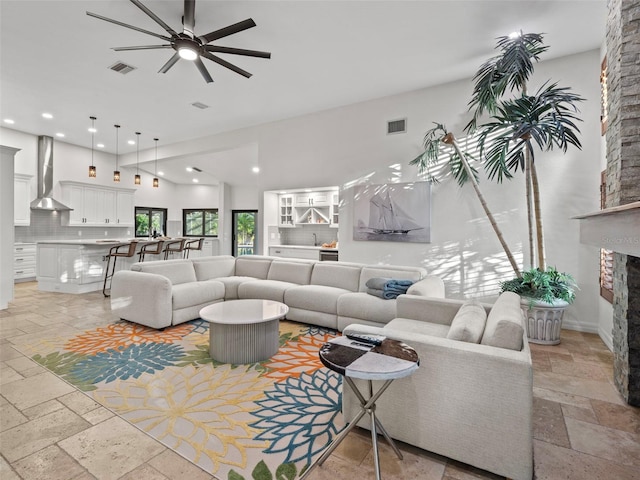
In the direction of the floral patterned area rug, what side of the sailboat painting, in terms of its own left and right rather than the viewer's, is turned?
front

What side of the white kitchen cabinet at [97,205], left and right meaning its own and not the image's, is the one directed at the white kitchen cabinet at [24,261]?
right

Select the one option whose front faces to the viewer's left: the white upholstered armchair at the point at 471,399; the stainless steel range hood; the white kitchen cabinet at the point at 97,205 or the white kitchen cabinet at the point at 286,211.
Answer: the white upholstered armchair

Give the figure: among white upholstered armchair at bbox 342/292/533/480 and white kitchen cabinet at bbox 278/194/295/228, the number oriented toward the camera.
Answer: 1

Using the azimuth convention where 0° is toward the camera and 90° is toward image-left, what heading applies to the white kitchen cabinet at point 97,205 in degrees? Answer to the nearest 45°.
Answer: approximately 315°

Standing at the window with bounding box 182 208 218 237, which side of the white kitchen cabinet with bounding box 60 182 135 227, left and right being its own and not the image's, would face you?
left

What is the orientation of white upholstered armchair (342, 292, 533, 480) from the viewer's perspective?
to the viewer's left

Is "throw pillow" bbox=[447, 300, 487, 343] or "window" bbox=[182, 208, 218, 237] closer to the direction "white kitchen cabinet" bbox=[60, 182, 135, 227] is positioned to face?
the throw pillow
